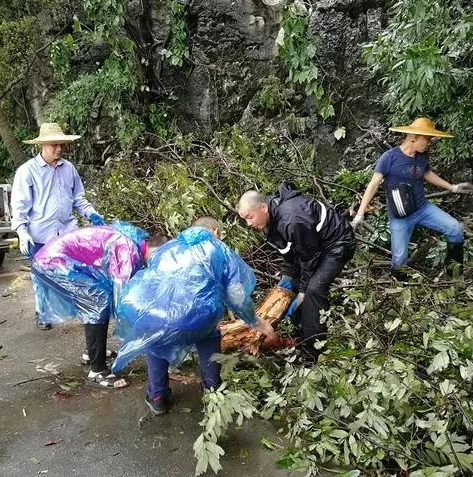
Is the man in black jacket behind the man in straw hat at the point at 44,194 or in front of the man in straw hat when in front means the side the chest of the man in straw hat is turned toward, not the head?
in front

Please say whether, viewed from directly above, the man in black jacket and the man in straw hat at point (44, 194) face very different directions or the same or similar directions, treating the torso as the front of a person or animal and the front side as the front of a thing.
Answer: very different directions

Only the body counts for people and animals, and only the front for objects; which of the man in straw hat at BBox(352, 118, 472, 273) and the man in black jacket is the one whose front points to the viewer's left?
the man in black jacket

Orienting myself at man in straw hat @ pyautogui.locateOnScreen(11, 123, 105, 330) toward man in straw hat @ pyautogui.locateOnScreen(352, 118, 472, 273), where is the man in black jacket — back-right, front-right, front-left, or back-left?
front-right

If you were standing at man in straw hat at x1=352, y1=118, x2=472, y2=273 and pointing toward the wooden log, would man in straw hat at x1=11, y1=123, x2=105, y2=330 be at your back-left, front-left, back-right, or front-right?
front-right

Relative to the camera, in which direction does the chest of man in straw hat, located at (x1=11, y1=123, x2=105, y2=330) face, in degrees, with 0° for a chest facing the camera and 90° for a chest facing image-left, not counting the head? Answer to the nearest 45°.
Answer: approximately 315°

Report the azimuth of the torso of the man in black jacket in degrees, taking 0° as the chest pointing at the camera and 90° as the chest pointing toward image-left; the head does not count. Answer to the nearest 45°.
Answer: approximately 90°

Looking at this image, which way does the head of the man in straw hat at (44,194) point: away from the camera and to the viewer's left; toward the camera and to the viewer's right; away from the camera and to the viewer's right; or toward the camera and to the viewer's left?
toward the camera and to the viewer's right

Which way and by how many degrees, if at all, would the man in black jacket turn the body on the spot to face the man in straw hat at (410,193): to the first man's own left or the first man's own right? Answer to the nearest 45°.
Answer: approximately 135° to the first man's own right

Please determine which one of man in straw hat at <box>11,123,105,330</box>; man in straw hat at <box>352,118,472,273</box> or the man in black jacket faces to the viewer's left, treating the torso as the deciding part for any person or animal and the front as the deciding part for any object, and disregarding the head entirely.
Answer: the man in black jacket

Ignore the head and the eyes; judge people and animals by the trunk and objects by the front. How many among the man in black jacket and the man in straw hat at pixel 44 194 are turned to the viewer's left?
1
